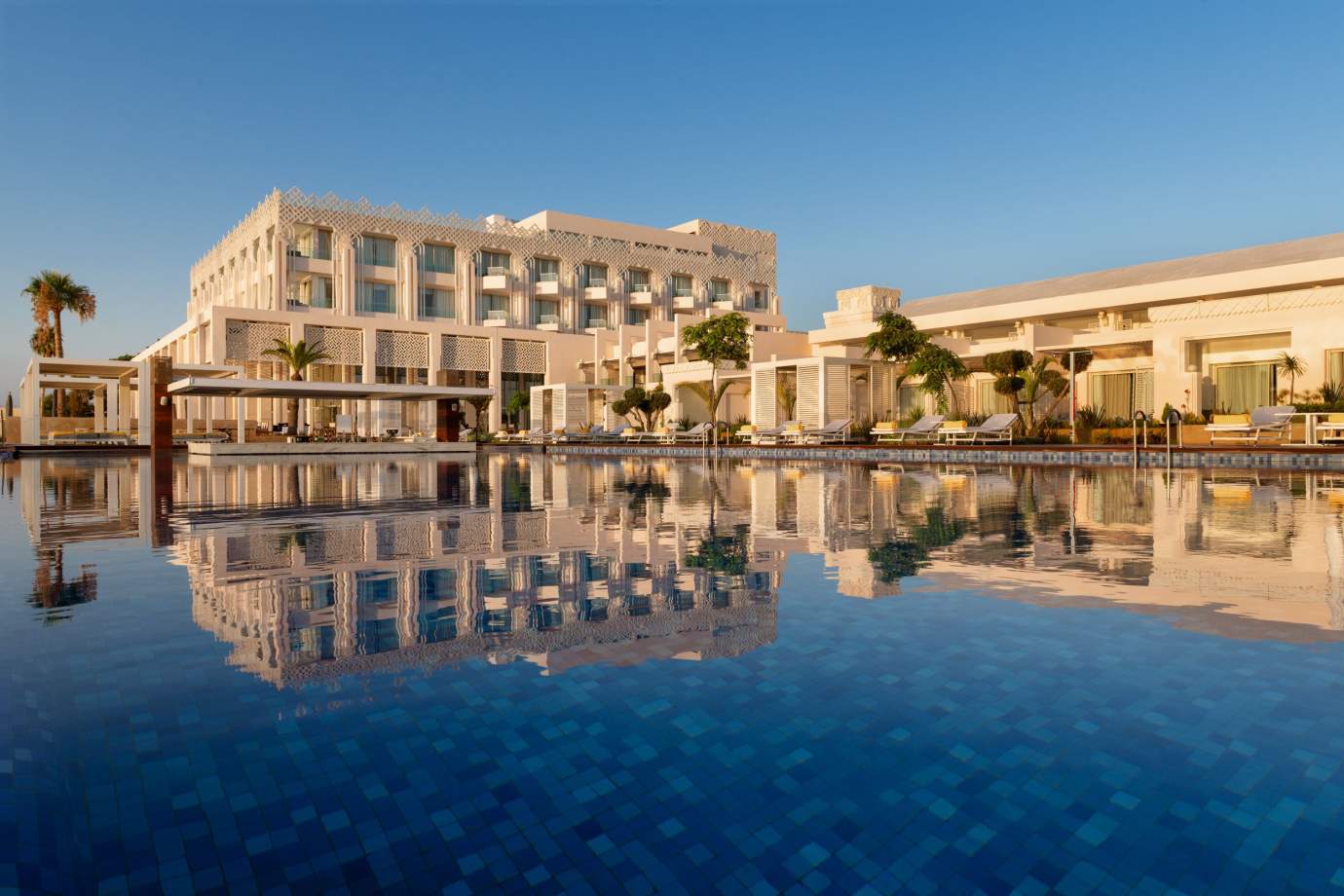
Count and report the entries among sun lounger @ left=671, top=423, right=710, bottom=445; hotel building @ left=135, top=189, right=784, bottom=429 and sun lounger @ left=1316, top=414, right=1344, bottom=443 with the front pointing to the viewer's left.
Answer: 2

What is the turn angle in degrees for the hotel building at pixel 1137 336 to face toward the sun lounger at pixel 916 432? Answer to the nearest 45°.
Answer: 0° — it already faces it

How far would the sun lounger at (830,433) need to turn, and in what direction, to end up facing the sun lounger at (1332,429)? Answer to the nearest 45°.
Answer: approximately 135° to its left

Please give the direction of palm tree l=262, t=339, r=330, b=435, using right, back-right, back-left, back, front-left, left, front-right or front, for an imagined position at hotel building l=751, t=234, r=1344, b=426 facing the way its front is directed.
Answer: front-right

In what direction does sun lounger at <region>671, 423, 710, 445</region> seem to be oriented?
to the viewer's left

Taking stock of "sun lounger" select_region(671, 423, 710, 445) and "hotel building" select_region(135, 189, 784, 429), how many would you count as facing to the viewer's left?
1

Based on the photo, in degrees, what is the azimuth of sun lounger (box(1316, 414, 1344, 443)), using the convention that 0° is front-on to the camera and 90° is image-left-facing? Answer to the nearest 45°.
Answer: approximately 90°

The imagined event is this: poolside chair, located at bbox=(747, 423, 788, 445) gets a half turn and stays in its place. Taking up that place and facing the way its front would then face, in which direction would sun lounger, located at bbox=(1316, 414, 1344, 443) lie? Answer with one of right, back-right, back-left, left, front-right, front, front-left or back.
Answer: front-right

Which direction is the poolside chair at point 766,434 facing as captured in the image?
to the viewer's left

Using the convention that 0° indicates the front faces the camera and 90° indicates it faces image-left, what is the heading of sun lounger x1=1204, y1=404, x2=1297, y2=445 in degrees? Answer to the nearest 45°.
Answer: approximately 90°

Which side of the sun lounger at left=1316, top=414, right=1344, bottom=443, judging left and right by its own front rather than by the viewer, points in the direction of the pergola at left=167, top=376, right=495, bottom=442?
front

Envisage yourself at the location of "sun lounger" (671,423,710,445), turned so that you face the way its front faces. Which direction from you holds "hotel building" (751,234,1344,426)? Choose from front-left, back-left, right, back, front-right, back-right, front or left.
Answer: back
